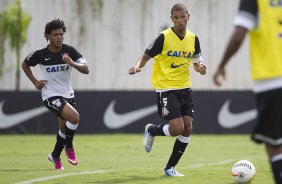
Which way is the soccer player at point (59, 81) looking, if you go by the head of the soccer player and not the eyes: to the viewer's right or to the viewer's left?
to the viewer's right

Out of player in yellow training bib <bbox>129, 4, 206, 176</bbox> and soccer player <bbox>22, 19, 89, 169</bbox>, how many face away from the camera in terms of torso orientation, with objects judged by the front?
0

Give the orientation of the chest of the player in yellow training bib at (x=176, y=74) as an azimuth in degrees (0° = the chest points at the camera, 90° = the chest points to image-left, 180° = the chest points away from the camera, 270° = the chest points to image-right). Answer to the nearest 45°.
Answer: approximately 315°

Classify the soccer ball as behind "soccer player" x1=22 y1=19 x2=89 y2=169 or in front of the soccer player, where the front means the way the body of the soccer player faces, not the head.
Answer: in front
